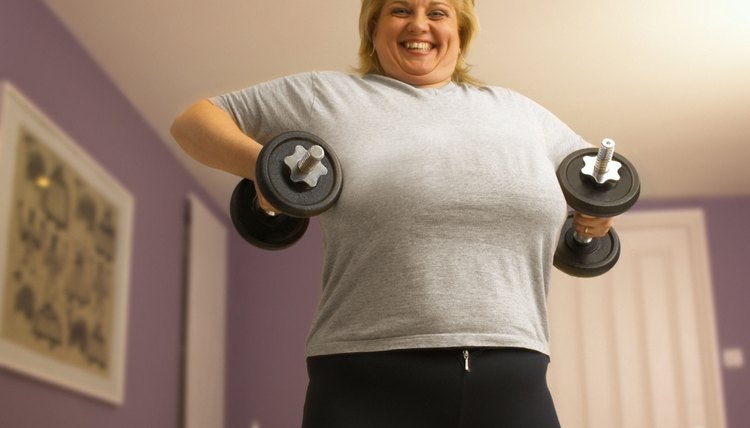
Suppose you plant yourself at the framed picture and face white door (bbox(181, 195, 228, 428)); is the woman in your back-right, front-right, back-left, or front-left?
back-right

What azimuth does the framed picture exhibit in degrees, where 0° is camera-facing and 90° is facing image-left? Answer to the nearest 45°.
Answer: approximately 315°

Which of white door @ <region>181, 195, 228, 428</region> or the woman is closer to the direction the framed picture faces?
the woman

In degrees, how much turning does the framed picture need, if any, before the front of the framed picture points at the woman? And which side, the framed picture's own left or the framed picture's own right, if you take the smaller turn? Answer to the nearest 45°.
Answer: approximately 45° to the framed picture's own right

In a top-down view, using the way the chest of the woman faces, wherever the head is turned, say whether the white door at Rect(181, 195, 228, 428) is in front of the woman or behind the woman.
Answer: behind

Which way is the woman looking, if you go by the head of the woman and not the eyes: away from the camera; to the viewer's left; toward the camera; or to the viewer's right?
toward the camera

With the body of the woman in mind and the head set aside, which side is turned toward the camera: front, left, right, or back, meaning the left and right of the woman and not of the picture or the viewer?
front

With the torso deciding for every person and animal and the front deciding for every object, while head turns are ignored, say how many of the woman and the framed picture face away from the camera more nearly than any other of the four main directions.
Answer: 0
